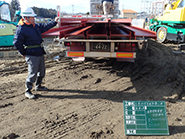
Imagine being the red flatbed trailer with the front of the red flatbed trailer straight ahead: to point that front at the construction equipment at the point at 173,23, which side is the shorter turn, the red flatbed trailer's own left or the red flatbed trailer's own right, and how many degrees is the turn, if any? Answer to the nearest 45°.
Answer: approximately 45° to the red flatbed trailer's own right

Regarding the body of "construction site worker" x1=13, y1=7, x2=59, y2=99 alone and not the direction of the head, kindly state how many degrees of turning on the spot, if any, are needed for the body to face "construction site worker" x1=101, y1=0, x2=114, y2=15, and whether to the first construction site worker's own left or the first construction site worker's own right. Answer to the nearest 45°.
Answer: approximately 90° to the first construction site worker's own left

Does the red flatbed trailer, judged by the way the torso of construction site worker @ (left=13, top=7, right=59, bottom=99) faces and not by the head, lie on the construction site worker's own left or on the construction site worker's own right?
on the construction site worker's own left

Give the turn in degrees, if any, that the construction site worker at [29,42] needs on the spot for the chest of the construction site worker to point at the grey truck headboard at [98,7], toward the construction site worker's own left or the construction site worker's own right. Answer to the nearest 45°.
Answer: approximately 90° to the construction site worker's own left

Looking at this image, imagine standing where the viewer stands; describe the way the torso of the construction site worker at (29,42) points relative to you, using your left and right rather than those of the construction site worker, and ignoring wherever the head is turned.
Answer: facing the viewer and to the right of the viewer

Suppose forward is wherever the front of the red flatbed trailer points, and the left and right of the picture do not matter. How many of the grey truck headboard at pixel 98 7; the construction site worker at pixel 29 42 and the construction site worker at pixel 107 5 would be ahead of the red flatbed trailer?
2

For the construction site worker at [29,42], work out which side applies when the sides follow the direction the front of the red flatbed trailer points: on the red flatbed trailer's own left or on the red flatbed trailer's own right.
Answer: on the red flatbed trailer's own left

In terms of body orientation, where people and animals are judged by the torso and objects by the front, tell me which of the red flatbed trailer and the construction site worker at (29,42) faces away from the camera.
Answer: the red flatbed trailer

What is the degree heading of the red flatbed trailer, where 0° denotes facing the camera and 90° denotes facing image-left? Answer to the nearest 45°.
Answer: approximately 180°
